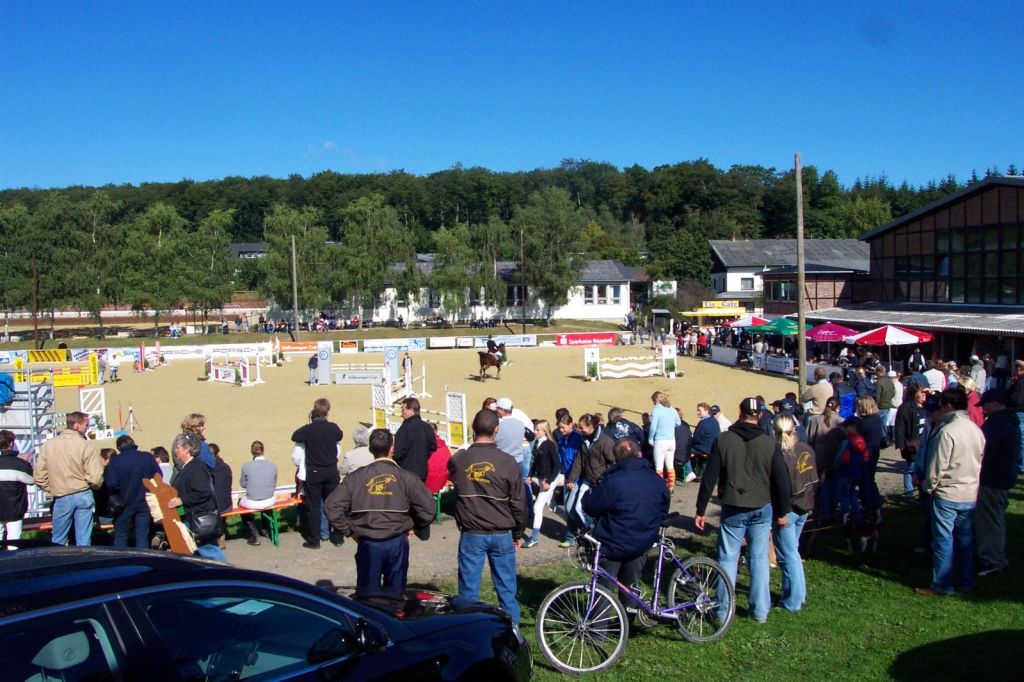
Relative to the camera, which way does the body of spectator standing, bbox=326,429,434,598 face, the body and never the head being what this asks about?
away from the camera

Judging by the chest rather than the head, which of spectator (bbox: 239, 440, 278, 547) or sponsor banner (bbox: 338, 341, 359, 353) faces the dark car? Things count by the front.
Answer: the sponsor banner

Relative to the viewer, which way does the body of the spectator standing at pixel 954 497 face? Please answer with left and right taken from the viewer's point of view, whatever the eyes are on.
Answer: facing away from the viewer and to the left of the viewer

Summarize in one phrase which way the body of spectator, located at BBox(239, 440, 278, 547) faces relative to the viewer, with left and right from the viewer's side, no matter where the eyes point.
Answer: facing away from the viewer

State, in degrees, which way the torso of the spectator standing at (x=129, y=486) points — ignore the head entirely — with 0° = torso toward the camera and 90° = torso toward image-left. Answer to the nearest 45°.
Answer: approximately 180°

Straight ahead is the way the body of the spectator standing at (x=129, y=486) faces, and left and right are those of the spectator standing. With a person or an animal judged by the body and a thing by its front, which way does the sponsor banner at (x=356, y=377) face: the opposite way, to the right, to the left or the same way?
the opposite way

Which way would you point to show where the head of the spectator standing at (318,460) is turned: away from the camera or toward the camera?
away from the camera

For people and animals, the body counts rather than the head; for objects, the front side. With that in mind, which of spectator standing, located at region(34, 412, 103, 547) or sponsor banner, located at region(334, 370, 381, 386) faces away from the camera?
the spectator standing

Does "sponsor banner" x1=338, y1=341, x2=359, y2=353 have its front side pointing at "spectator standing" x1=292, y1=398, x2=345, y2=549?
yes

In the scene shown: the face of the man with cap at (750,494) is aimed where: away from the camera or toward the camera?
away from the camera

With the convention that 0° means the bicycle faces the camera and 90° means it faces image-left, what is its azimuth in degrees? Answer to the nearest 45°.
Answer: approximately 45°

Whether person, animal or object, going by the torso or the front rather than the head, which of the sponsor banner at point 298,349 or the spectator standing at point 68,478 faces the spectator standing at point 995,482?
the sponsor banner

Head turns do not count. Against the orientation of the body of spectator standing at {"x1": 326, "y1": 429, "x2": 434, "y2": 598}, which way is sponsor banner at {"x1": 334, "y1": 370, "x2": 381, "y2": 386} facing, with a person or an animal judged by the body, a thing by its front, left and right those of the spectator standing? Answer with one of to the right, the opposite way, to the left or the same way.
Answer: the opposite way

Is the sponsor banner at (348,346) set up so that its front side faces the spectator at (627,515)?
yes
